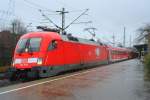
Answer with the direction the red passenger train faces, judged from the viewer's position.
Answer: facing the viewer and to the left of the viewer
